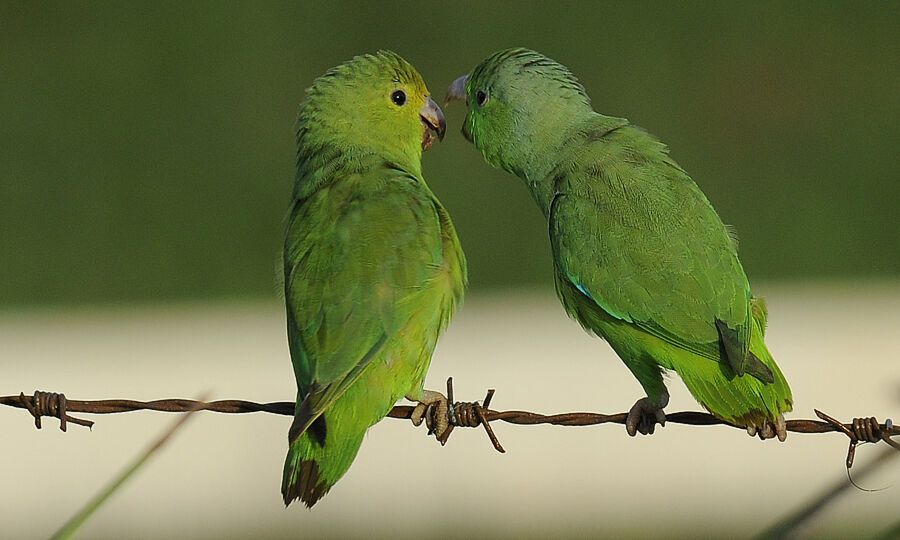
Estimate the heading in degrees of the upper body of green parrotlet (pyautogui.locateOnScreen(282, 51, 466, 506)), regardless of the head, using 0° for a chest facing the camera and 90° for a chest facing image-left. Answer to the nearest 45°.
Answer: approximately 225°

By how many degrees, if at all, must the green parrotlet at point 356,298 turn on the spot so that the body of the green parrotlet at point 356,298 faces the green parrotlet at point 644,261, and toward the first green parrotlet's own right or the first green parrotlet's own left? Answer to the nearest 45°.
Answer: approximately 45° to the first green parrotlet's own right
